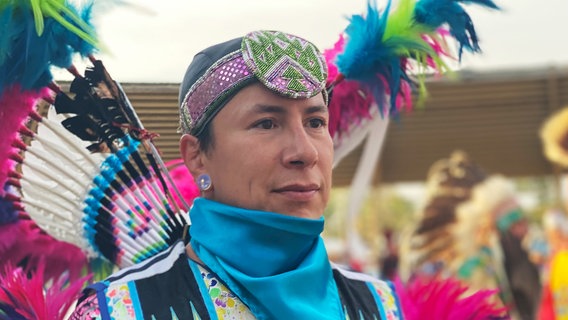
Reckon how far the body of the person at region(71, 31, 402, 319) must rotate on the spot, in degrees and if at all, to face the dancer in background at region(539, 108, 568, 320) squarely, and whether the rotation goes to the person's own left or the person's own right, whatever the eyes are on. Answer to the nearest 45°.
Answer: approximately 90° to the person's own left

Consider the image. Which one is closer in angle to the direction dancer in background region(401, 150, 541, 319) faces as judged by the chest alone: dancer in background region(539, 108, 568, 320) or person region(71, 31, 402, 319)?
the dancer in background

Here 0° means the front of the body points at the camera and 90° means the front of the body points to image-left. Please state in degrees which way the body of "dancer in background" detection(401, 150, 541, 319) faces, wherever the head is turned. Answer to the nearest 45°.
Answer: approximately 270°

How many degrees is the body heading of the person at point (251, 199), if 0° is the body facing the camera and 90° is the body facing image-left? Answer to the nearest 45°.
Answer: approximately 315°
